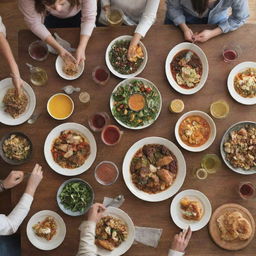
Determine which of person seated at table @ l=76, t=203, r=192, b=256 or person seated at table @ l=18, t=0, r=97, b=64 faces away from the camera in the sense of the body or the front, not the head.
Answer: person seated at table @ l=76, t=203, r=192, b=256

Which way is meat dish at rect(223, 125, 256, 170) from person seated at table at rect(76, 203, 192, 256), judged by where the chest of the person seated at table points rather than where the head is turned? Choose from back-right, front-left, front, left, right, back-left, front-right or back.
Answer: front-right

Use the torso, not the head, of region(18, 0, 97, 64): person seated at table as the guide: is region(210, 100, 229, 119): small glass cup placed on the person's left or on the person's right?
on the person's left

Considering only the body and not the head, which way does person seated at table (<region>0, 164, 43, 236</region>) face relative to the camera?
to the viewer's right

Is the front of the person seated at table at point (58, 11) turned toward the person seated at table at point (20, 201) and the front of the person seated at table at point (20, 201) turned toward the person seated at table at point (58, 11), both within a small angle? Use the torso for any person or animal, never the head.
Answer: no

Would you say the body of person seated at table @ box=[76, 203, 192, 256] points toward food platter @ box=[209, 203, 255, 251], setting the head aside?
no

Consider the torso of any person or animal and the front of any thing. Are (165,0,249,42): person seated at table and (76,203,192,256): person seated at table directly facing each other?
yes

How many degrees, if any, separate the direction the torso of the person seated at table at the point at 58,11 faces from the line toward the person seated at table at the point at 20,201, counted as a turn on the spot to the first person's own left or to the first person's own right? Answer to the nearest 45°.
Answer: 0° — they already face them

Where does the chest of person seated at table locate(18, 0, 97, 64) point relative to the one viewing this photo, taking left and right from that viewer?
facing the viewer

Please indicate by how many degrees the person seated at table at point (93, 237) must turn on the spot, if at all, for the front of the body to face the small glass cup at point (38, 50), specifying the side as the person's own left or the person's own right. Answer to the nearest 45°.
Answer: approximately 45° to the person's own left

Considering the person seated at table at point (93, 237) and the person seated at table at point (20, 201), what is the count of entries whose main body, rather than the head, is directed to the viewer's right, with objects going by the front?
1

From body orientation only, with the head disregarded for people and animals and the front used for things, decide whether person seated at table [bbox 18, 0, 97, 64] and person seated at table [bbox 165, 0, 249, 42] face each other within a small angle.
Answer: no

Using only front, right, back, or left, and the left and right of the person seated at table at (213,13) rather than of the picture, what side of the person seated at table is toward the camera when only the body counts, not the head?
front

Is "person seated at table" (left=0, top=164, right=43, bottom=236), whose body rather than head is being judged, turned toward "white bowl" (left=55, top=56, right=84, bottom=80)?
no

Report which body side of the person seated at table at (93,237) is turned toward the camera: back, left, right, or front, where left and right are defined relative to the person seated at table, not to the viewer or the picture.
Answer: back

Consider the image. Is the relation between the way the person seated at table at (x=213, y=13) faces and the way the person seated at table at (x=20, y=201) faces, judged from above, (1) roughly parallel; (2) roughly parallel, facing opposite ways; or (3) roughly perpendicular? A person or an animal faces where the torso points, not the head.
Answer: roughly perpendicular
